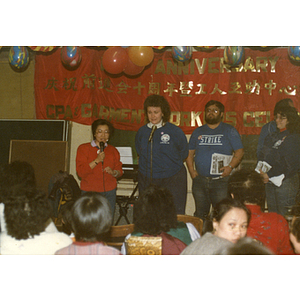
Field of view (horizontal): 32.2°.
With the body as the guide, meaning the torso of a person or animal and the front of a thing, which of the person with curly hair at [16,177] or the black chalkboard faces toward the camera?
the black chalkboard

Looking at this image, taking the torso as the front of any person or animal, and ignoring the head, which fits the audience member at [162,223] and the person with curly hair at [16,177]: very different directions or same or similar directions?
same or similar directions

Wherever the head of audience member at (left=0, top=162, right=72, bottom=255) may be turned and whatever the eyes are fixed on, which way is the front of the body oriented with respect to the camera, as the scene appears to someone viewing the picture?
away from the camera

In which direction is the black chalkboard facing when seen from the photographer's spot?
facing the viewer

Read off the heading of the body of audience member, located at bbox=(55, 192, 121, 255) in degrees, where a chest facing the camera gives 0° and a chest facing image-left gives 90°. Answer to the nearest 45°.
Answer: approximately 180°

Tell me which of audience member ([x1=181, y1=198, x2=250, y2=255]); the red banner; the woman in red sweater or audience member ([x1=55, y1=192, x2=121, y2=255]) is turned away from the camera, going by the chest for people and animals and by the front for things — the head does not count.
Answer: audience member ([x1=55, y1=192, x2=121, y2=255])

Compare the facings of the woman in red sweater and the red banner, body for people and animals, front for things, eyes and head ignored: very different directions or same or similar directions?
same or similar directions

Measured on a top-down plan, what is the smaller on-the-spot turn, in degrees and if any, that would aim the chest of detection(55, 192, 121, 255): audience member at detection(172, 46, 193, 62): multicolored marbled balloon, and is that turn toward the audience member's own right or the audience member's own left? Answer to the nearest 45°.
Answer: approximately 45° to the audience member's own right

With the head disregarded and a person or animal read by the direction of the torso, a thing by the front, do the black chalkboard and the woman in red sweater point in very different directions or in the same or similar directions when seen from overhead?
same or similar directions

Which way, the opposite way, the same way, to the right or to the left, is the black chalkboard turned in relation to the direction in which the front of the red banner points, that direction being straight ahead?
the same way

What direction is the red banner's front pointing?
toward the camera

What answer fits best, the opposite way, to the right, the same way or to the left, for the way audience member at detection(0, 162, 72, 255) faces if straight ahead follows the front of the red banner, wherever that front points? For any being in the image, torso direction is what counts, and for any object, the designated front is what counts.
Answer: the opposite way
